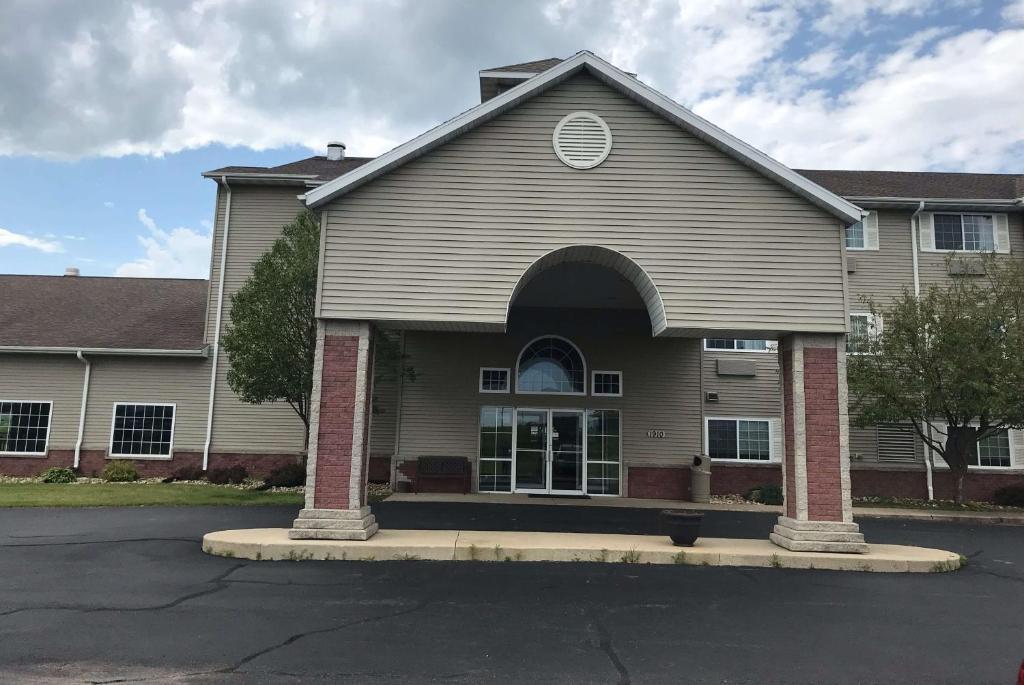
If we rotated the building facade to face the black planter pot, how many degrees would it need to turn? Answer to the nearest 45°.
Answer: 0° — it already faces it

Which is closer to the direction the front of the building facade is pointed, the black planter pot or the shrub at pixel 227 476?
the black planter pot

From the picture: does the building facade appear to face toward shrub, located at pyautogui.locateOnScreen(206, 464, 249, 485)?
no

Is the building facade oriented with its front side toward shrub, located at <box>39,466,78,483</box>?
no

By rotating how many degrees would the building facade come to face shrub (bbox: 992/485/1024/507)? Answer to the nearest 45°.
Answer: approximately 90° to its left

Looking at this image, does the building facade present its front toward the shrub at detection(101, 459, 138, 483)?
no

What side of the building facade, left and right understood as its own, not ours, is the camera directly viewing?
front

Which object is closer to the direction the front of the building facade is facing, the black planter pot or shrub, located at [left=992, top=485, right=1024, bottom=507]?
the black planter pot

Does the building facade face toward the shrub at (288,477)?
no
